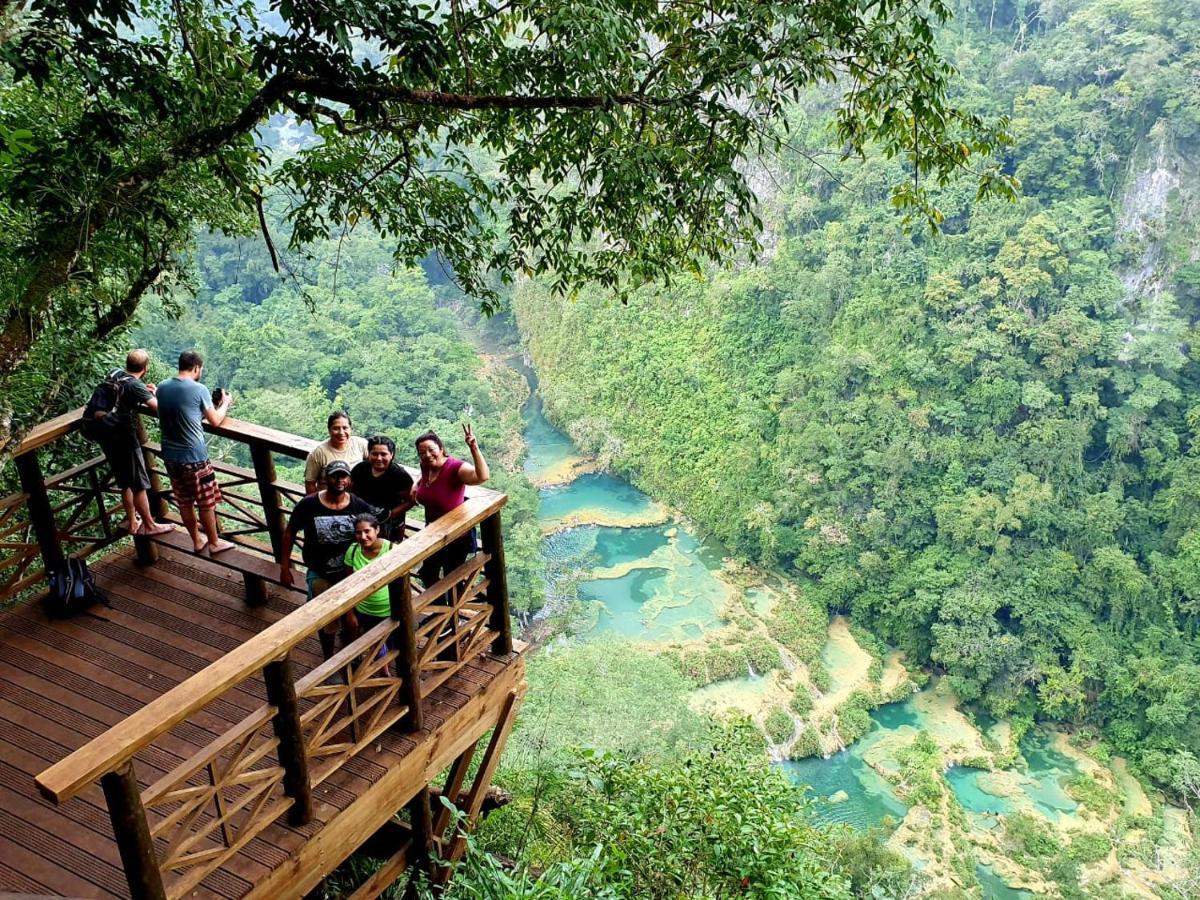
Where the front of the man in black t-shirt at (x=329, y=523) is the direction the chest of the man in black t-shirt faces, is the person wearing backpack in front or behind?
behind

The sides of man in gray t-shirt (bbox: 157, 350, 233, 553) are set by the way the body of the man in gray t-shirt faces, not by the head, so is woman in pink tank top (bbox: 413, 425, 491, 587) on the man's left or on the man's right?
on the man's right

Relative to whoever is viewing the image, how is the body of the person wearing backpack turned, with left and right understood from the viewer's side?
facing away from the viewer and to the right of the viewer

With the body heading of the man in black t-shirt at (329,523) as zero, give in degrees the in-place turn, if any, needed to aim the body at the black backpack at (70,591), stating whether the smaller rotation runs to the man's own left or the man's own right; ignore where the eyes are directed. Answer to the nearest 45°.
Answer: approximately 135° to the man's own right

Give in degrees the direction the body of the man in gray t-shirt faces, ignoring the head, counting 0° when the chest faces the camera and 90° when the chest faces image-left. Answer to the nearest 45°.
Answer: approximately 225°

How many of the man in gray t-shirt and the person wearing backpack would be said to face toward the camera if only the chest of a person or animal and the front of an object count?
0

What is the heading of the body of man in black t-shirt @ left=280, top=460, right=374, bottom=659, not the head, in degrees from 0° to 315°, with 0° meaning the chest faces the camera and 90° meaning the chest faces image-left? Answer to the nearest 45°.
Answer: approximately 0°
